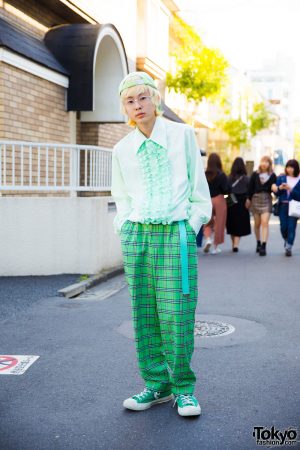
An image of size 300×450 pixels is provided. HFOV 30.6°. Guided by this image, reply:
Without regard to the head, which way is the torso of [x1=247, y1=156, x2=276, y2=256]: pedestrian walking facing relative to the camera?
toward the camera

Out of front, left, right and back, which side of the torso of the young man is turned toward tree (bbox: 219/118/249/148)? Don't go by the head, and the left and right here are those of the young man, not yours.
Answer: back

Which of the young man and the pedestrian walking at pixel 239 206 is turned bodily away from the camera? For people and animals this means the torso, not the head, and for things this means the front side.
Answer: the pedestrian walking

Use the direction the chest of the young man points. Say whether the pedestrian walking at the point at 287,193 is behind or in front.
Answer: behind

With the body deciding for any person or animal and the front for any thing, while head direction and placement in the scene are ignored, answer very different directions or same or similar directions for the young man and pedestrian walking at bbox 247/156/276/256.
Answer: same or similar directions

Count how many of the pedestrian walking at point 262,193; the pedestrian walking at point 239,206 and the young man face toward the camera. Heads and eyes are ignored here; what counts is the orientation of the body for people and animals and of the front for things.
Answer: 2

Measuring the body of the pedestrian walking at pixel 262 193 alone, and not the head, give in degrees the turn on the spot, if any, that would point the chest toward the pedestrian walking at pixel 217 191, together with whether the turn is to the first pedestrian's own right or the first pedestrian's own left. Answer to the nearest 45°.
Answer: approximately 90° to the first pedestrian's own right

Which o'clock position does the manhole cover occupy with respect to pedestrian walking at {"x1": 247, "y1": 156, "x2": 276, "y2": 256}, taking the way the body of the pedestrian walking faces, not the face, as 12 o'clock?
The manhole cover is roughly at 12 o'clock from the pedestrian walking.

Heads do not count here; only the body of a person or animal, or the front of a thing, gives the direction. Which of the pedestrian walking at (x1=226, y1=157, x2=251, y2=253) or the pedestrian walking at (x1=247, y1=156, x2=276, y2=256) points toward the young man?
the pedestrian walking at (x1=247, y1=156, x2=276, y2=256)

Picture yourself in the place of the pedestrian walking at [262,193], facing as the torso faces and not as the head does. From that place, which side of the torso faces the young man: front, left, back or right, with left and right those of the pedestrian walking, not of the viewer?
front

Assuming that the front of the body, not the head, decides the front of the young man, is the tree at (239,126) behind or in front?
behind

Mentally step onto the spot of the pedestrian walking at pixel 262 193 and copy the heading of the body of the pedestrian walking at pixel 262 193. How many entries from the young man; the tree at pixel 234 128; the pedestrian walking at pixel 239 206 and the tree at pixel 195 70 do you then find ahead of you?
1

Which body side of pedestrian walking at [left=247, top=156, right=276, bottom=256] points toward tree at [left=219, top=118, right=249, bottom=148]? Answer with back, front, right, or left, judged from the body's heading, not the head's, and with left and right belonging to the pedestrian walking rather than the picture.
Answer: back

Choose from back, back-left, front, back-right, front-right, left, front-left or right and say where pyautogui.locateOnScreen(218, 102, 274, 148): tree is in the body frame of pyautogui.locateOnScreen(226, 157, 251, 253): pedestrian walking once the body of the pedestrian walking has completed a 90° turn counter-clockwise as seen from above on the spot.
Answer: right

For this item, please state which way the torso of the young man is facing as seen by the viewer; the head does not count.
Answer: toward the camera

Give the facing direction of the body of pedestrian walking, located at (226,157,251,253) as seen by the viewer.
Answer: away from the camera

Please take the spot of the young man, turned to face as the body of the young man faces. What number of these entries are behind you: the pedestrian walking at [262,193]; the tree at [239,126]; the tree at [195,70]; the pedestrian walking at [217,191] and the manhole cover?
5
